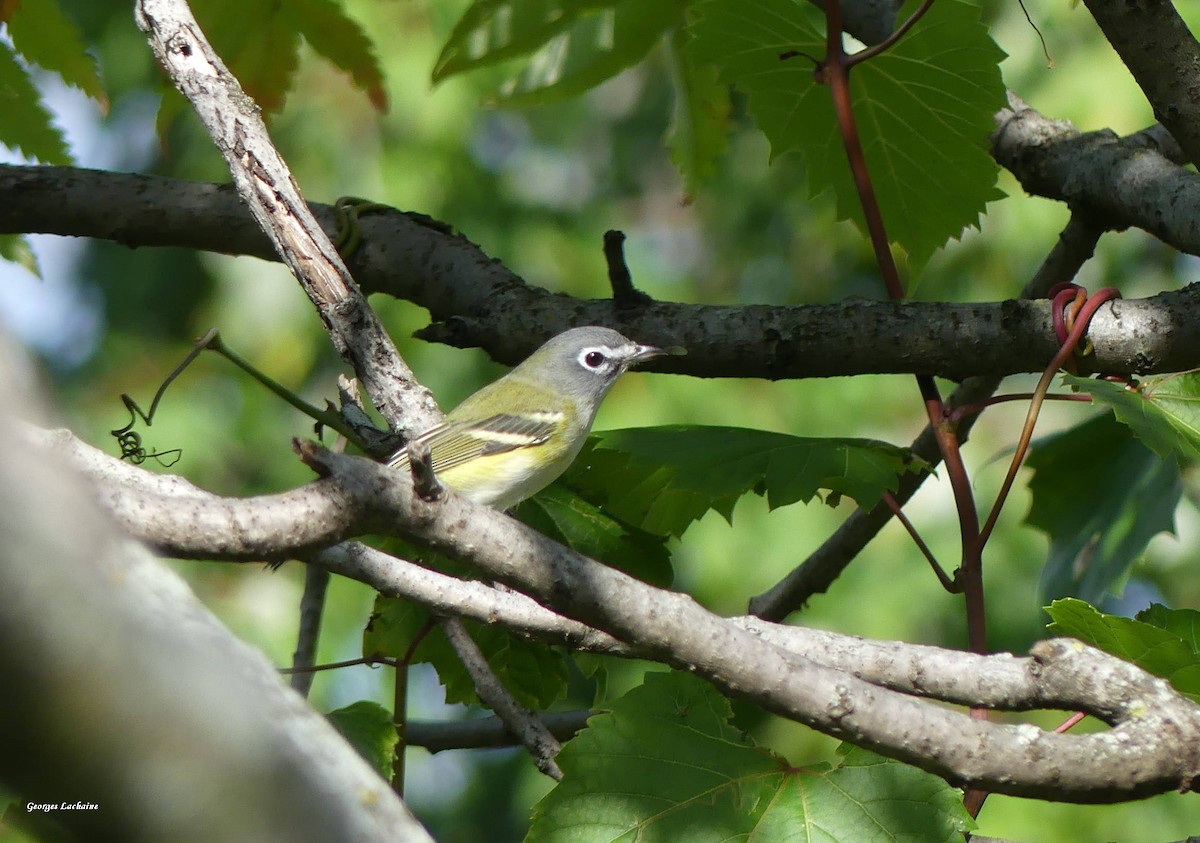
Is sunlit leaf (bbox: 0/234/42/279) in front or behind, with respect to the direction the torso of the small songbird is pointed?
behind

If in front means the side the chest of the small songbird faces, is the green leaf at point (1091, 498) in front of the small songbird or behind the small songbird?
in front

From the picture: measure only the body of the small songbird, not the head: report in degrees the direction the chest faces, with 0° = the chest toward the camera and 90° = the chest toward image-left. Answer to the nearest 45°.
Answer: approximately 270°

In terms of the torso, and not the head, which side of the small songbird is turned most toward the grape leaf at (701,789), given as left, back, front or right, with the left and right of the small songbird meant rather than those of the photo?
front
